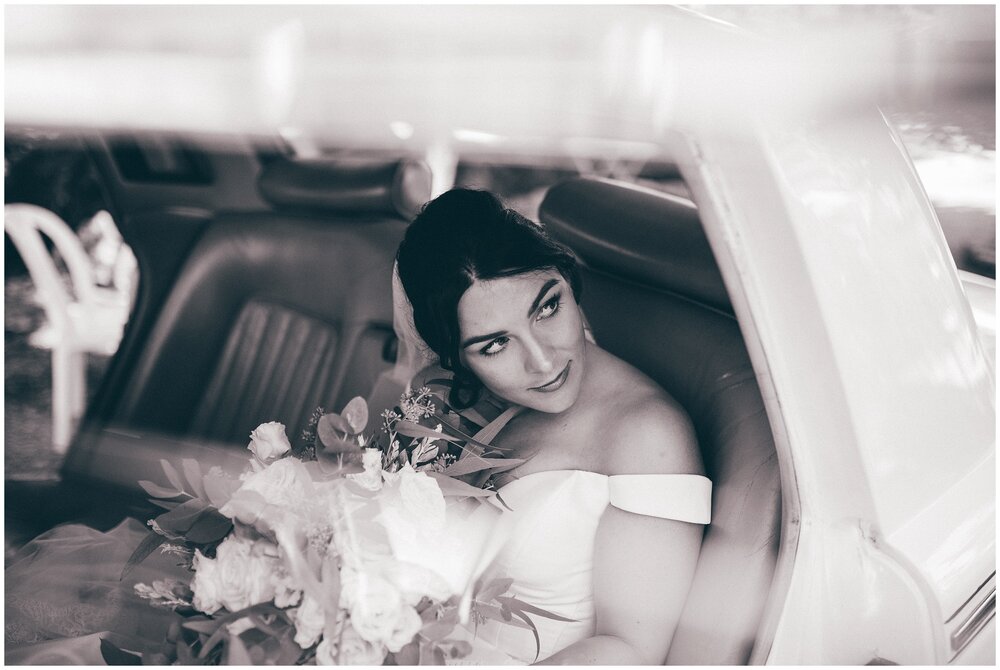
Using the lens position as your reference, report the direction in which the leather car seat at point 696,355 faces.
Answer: facing the viewer and to the left of the viewer

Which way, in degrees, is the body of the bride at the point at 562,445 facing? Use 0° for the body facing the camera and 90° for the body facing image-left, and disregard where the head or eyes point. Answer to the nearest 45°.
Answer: approximately 45°
